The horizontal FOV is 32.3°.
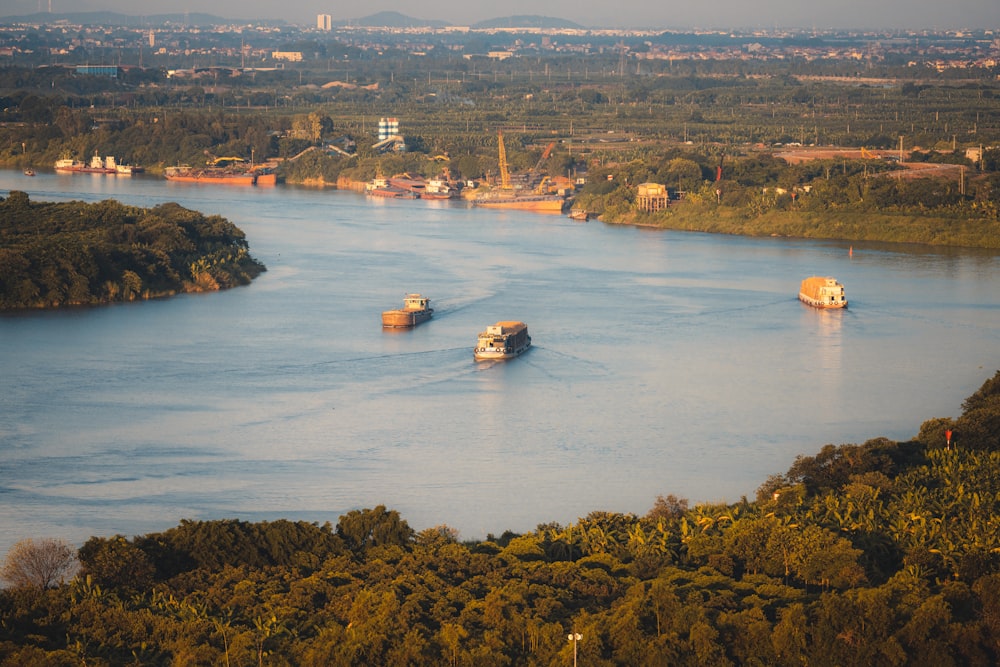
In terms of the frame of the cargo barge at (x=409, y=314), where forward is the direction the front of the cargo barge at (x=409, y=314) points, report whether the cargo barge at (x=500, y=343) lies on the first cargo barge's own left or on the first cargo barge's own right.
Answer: on the first cargo barge's own left

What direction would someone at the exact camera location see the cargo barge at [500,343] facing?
facing away from the viewer and to the right of the viewer

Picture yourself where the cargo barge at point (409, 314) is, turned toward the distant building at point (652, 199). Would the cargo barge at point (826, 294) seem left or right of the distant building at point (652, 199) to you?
right

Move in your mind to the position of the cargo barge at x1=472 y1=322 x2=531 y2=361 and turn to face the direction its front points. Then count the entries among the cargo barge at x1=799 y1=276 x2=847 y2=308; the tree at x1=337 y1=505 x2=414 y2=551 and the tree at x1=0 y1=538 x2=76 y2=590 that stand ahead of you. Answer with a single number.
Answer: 1

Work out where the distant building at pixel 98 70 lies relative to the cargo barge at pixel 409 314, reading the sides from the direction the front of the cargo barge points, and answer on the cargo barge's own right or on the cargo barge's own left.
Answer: on the cargo barge's own right

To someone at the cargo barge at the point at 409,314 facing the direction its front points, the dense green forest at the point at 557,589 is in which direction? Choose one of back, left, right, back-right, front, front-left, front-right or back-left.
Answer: front-left

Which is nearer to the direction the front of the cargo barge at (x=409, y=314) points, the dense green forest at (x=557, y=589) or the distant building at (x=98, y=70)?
the dense green forest

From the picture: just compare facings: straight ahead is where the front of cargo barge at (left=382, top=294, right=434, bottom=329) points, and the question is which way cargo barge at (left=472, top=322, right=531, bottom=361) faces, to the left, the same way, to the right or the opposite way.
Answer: the opposite way

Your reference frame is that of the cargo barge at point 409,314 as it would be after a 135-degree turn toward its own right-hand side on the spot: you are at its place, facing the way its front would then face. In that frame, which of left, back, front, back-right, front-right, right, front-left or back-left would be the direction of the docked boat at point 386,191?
front

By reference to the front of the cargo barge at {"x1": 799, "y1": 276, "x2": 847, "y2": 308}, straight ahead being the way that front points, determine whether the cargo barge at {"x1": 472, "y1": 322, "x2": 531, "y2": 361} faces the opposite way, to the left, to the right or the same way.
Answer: to the right

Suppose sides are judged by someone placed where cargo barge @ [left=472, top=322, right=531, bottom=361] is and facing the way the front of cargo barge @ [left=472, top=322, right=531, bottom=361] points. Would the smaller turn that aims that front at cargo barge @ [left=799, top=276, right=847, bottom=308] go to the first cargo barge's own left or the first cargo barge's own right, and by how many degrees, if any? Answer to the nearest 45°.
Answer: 0° — it already faces it
